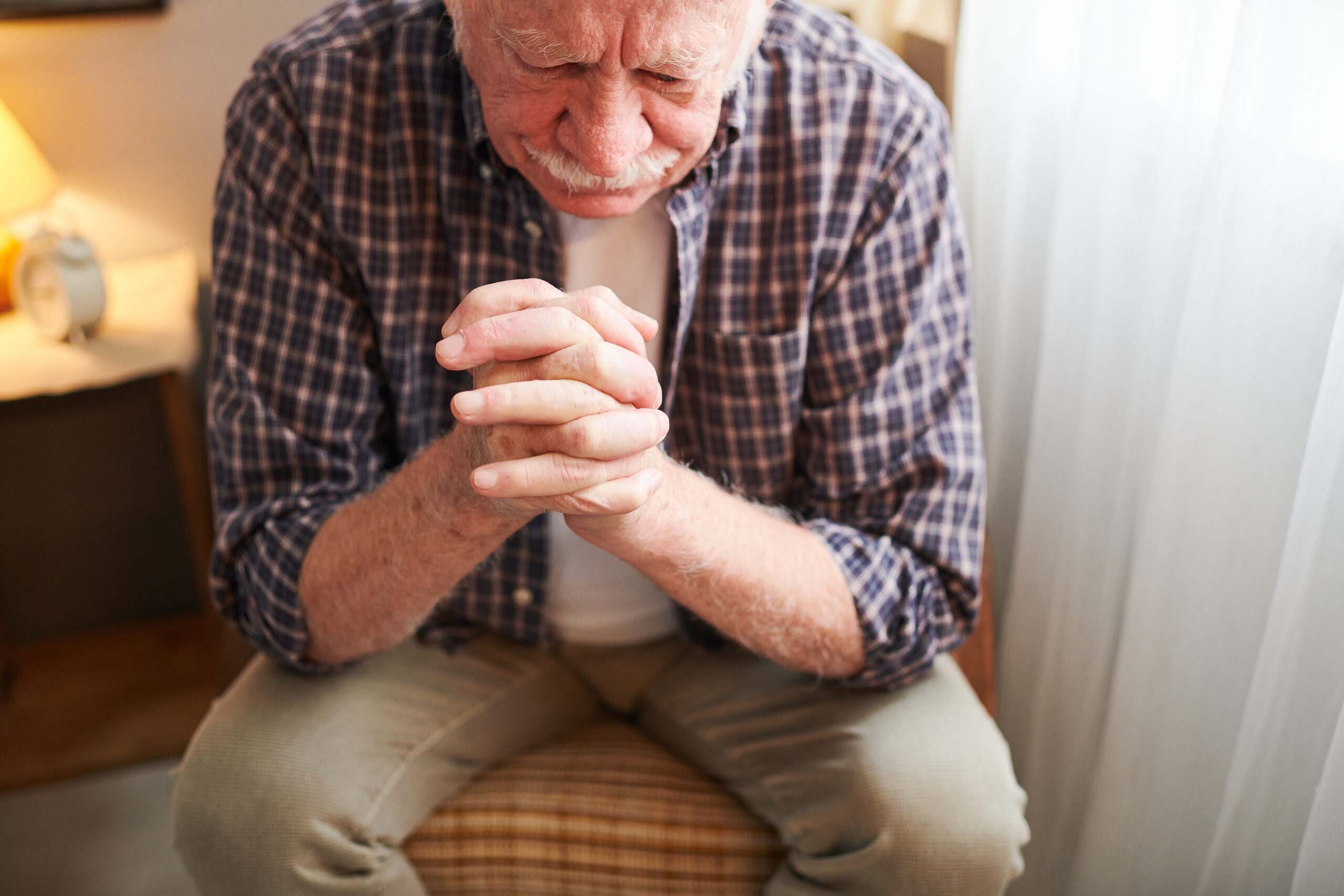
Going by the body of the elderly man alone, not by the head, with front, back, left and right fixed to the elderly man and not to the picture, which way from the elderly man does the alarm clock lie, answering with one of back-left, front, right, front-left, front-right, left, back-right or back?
back-right

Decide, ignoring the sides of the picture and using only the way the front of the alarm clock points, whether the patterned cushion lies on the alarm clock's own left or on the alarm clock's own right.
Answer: on the alarm clock's own left

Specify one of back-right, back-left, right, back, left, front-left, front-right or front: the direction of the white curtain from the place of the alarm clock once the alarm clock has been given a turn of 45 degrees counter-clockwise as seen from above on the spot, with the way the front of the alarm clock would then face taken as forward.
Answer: front-left

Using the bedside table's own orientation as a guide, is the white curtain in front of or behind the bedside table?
in front

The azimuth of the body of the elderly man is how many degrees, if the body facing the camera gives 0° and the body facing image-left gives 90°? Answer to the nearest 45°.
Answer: approximately 0°

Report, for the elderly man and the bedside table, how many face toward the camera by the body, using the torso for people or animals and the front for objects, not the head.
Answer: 2

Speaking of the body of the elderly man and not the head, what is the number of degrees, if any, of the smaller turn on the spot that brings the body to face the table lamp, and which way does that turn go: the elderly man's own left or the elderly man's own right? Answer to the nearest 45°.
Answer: approximately 135° to the elderly man's own right
